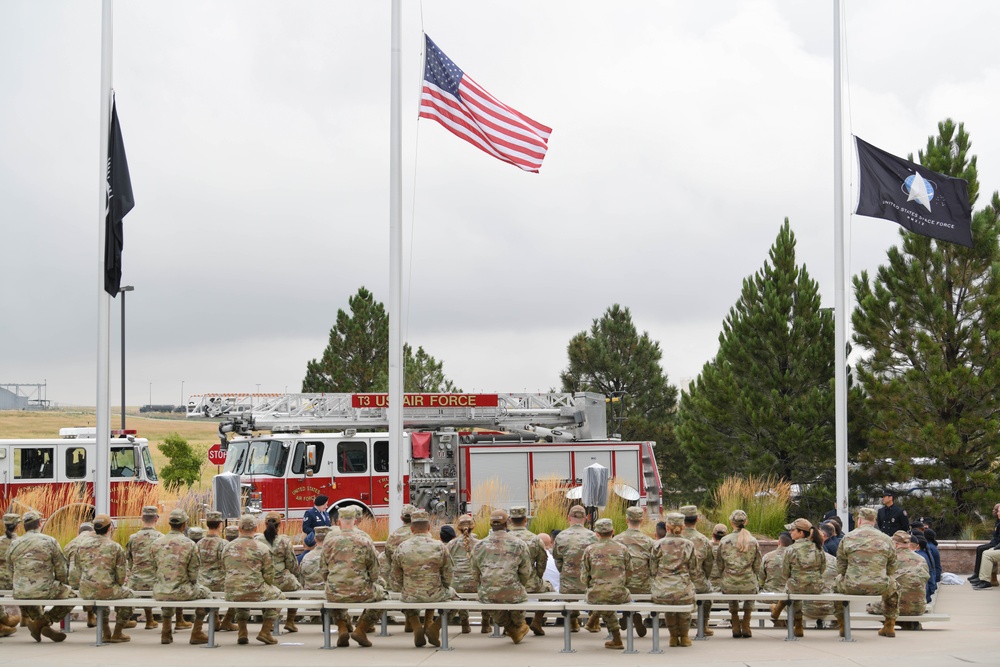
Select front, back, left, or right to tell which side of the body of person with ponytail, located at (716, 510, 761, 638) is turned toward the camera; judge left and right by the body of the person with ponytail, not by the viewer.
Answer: back

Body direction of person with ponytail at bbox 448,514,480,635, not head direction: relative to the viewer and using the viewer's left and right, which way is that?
facing away from the viewer

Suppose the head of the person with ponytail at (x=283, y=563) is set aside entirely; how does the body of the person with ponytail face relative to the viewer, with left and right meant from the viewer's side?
facing away from the viewer

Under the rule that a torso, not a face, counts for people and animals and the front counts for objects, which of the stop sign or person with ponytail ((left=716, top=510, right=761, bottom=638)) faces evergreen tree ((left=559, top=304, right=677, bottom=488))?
the person with ponytail

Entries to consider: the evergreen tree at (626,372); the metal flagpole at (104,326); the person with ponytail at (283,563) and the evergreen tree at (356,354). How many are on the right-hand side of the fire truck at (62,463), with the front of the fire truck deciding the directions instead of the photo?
2

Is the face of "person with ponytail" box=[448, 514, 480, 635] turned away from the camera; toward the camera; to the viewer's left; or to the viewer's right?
away from the camera

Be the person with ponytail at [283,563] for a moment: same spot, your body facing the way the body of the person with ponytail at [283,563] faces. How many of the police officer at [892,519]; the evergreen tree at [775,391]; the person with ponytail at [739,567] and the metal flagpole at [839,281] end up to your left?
0

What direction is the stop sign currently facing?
toward the camera

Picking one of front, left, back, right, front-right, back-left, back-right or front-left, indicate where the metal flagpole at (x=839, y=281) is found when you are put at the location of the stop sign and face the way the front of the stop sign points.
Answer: front-left

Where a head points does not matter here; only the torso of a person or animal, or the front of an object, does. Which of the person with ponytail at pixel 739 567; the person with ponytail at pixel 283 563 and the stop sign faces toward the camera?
the stop sign

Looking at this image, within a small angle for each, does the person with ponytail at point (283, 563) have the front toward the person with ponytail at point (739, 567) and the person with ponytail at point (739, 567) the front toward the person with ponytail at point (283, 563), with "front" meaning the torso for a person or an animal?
no

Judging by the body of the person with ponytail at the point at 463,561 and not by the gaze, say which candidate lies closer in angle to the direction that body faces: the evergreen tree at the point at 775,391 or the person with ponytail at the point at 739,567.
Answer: the evergreen tree

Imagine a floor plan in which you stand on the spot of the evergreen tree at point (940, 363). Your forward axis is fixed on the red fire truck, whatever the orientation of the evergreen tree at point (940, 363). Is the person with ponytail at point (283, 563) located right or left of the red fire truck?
left

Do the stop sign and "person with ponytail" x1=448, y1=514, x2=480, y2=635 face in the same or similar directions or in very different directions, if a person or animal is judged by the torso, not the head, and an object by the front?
very different directions
